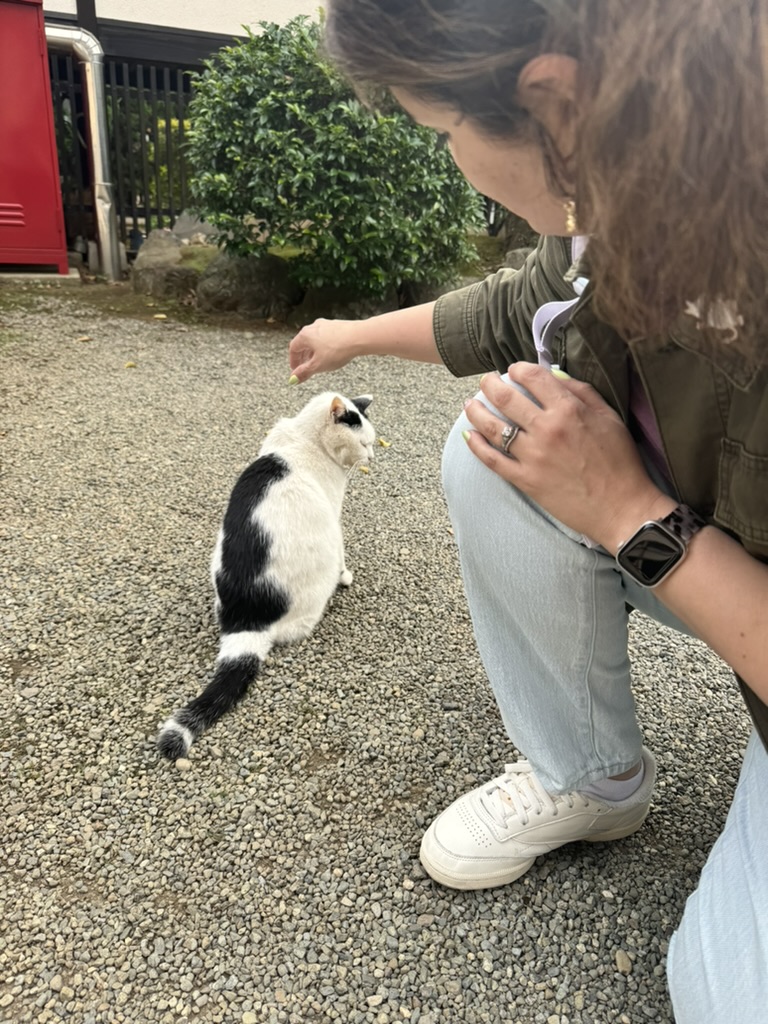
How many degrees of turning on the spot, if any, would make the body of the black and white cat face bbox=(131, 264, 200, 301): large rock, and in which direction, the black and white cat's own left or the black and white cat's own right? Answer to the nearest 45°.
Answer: approximately 45° to the black and white cat's own left

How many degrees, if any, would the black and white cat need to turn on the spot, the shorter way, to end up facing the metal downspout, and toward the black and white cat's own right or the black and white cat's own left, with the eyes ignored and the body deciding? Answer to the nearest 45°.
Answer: approximately 45° to the black and white cat's own left

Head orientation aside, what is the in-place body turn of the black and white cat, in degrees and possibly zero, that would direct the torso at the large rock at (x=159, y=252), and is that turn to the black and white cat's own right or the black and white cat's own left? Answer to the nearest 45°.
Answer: approximately 45° to the black and white cat's own left

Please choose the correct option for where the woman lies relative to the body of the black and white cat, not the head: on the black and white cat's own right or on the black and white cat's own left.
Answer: on the black and white cat's own right

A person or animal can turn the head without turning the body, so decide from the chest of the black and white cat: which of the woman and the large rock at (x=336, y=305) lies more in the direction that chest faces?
the large rock

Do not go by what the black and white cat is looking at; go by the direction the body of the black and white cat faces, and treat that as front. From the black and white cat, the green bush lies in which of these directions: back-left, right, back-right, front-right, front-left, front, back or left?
front-left

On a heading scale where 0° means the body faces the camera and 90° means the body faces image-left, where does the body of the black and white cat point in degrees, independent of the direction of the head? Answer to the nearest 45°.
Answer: approximately 225°
